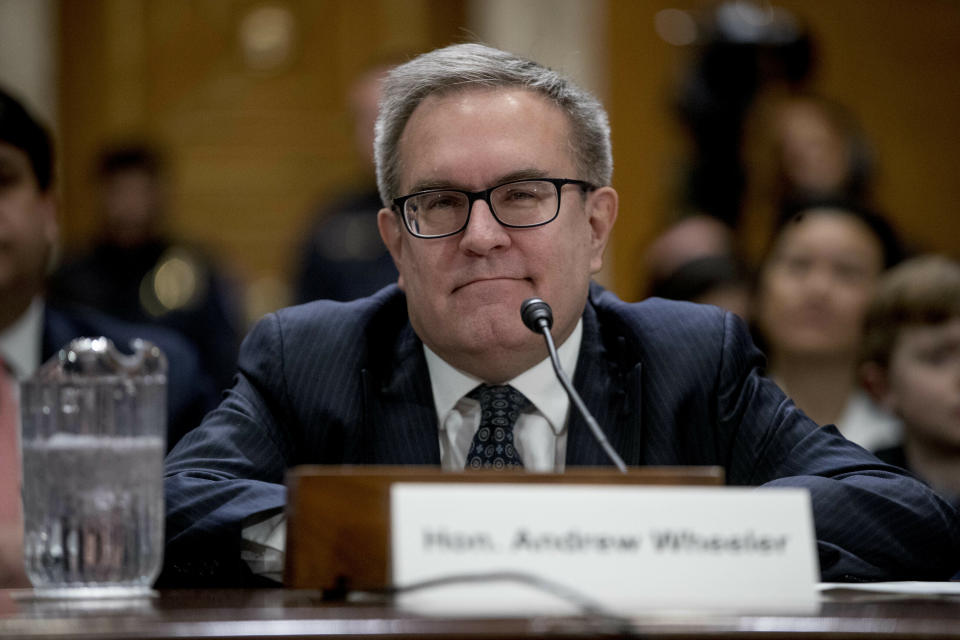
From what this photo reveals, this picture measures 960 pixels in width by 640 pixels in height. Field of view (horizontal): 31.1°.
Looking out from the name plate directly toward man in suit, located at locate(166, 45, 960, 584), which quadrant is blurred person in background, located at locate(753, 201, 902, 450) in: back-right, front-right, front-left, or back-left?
front-right

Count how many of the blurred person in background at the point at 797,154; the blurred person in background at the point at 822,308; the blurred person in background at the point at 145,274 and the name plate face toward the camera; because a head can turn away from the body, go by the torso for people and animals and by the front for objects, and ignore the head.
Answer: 4

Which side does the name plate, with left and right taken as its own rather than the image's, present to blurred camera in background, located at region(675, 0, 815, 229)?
back

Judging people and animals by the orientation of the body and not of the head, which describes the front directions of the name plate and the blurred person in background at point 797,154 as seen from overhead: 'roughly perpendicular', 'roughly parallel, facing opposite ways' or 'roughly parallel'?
roughly parallel

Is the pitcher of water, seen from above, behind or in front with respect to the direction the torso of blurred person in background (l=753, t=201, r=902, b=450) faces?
in front

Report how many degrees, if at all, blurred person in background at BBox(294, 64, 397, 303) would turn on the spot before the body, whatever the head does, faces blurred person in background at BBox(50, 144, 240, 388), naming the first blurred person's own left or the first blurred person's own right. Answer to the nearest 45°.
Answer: approximately 135° to the first blurred person's own right

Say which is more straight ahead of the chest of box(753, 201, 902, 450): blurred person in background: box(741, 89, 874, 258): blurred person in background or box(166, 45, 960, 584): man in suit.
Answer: the man in suit

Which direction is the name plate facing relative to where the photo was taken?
toward the camera

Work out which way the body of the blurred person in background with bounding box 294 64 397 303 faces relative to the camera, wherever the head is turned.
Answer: toward the camera

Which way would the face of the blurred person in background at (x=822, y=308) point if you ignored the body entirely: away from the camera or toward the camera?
toward the camera

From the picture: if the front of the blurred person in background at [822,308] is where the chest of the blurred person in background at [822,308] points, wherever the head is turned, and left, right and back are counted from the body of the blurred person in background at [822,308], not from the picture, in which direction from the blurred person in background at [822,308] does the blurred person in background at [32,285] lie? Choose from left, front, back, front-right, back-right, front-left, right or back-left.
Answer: front-right

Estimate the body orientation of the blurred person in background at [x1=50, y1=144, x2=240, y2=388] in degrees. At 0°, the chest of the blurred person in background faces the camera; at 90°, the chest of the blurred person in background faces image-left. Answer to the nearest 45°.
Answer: approximately 0°

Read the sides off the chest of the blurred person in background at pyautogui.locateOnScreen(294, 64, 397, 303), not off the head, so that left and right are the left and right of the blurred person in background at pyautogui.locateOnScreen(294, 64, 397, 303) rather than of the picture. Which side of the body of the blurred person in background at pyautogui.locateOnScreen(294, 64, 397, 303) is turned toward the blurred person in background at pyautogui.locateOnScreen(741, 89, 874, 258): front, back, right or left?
left

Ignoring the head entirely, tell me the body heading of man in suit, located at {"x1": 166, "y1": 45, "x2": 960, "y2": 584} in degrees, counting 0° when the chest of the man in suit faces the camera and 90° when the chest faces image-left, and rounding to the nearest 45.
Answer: approximately 0°

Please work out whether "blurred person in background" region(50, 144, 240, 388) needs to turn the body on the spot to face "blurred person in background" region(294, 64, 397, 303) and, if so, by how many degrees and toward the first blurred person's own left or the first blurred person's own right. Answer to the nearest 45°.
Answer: approximately 45° to the first blurred person's own left

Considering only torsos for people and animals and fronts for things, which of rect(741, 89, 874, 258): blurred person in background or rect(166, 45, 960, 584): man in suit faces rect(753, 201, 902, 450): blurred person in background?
rect(741, 89, 874, 258): blurred person in background

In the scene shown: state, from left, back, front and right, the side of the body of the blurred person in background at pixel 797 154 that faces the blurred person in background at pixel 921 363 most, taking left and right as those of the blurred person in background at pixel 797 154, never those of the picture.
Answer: front
